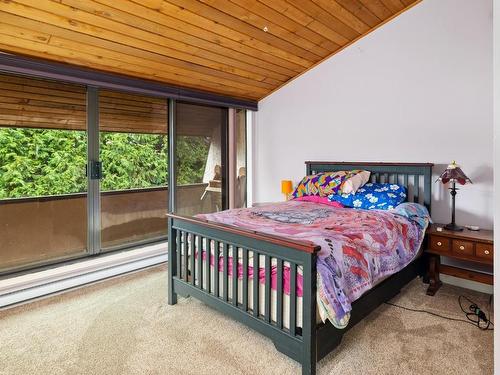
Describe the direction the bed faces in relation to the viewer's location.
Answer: facing the viewer and to the left of the viewer

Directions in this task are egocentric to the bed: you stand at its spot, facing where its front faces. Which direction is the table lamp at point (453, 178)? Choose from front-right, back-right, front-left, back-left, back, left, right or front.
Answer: back

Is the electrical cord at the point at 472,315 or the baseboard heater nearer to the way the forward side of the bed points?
the baseboard heater

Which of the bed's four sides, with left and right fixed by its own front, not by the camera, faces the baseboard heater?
right

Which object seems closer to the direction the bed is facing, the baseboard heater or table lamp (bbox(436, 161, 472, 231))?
the baseboard heater

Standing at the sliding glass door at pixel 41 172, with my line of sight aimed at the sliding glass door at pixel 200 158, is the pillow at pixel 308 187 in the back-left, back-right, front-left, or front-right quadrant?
front-right

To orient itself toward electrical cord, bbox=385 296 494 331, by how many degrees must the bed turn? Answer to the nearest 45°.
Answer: approximately 135° to its left

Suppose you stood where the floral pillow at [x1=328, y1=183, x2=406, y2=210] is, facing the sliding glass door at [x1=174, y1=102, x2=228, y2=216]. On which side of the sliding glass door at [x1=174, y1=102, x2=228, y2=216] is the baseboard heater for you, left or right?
left

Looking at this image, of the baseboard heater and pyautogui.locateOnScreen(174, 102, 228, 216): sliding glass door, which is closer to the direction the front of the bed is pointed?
the baseboard heater

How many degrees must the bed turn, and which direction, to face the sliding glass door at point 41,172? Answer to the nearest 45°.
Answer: approximately 45° to its right

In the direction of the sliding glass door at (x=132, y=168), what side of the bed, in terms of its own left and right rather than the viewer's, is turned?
right
